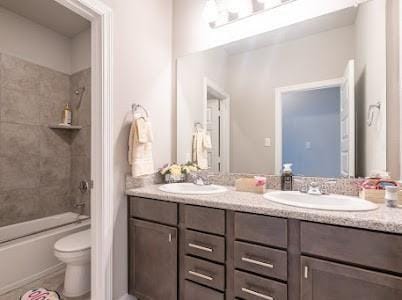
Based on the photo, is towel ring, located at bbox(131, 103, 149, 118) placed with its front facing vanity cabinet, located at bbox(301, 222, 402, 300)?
yes

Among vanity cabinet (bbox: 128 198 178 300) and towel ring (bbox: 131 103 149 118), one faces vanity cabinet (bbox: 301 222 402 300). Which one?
the towel ring

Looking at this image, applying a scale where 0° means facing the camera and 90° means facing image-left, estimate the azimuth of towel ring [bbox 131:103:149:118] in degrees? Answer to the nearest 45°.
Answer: approximately 315°

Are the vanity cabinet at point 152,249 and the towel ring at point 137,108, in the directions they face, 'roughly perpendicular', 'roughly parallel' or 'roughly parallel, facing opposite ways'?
roughly perpendicular

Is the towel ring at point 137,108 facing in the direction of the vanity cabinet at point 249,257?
yes

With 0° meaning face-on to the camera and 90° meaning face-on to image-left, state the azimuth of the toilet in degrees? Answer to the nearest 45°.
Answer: approximately 45°

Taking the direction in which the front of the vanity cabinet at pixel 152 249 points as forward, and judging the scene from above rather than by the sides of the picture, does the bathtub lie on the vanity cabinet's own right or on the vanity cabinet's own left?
on the vanity cabinet's own right
